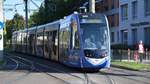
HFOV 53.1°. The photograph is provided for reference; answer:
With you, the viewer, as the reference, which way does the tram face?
facing the viewer and to the right of the viewer
